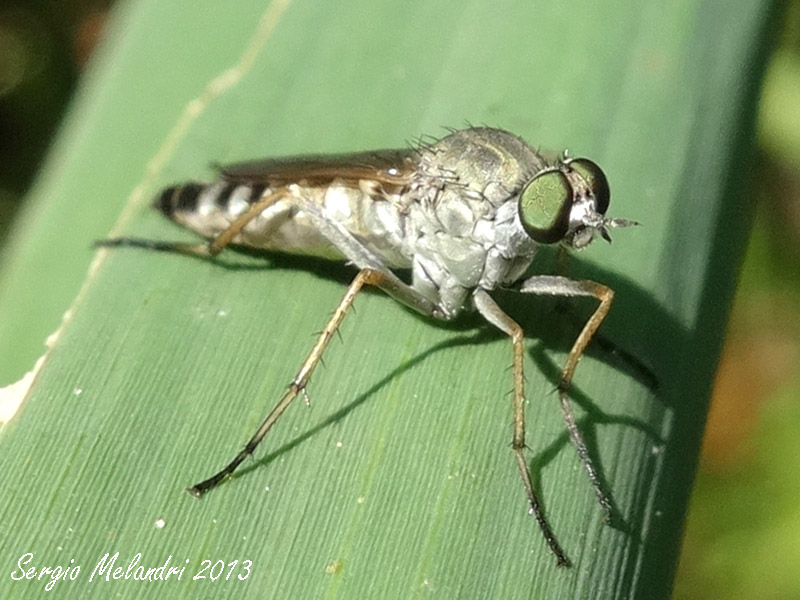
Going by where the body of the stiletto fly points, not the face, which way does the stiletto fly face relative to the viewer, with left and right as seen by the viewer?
facing the viewer and to the right of the viewer
